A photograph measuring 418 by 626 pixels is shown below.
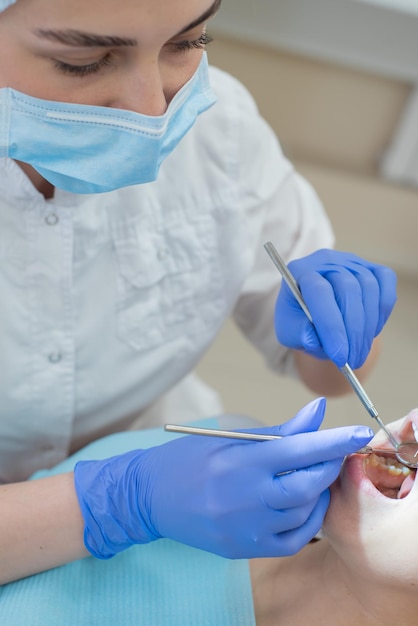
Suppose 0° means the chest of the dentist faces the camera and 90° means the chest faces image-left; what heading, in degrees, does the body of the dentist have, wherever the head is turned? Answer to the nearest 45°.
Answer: approximately 315°
